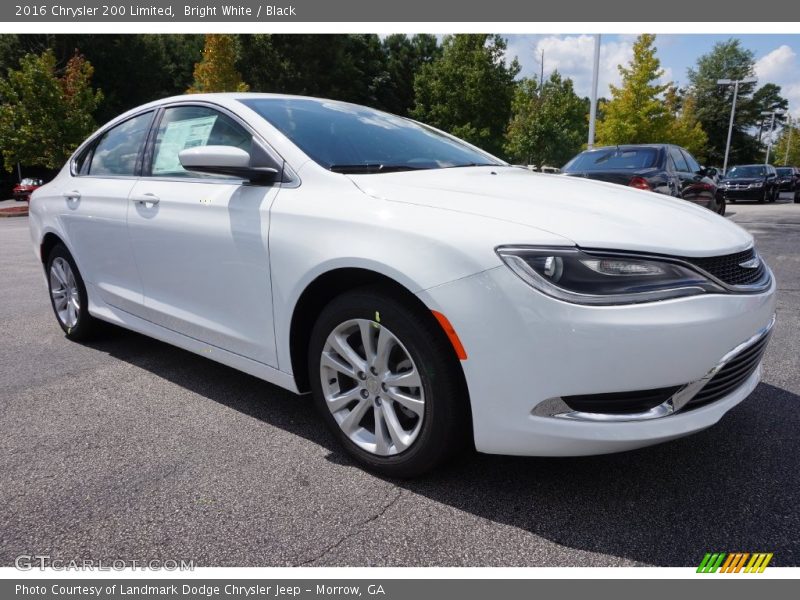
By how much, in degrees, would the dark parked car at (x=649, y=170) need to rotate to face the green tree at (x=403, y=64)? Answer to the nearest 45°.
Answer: approximately 90° to its left

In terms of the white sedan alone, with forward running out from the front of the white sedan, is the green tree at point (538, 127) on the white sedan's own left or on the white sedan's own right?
on the white sedan's own left

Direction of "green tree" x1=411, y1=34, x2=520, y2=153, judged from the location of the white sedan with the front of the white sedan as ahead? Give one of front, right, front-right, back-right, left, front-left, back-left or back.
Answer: back-left

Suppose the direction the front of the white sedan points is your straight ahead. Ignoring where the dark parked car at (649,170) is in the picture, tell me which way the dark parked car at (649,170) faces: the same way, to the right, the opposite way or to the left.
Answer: to the left

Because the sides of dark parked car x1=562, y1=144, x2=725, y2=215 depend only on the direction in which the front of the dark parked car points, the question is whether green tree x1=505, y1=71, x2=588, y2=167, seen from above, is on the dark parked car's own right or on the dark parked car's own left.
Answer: on the dark parked car's own left

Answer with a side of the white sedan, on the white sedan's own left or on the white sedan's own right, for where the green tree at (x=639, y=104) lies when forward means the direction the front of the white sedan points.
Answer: on the white sedan's own left

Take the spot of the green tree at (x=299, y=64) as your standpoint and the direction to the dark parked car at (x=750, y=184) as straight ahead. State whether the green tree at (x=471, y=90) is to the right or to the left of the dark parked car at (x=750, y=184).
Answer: left

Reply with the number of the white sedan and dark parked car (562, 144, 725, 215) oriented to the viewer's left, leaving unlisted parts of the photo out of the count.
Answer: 0

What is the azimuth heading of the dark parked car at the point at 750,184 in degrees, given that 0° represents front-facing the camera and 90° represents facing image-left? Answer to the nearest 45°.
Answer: approximately 45°

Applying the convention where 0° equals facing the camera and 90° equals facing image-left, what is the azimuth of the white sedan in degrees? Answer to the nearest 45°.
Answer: approximately 315°

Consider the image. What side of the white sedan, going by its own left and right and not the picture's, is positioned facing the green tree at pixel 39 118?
back

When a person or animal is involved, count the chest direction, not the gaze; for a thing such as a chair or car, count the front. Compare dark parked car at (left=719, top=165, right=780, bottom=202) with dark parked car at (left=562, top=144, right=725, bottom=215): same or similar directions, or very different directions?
very different directions

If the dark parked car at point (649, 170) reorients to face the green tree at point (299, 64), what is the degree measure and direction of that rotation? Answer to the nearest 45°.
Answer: approximately 90° to its left

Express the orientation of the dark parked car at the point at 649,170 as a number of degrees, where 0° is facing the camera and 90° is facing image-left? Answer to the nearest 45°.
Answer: approximately 225°

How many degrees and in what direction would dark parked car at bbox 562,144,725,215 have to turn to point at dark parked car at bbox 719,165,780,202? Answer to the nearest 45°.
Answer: approximately 45° to its left
